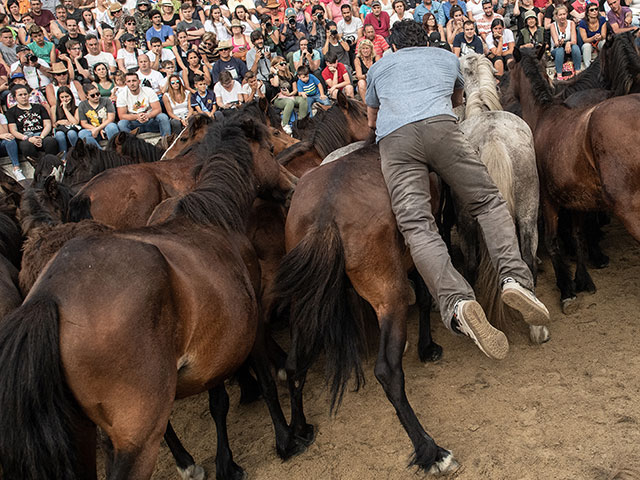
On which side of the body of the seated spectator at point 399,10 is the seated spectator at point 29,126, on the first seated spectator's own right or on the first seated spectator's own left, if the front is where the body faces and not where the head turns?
on the first seated spectator's own right

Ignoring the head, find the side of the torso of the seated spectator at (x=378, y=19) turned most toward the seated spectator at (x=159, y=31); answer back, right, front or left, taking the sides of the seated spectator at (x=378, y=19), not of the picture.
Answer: right

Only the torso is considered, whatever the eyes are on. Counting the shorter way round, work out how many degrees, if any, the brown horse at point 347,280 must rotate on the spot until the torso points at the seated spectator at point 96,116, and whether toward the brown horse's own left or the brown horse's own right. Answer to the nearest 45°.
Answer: approximately 90° to the brown horse's own left

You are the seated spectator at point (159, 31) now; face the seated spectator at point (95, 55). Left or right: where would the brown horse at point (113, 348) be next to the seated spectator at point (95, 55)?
left

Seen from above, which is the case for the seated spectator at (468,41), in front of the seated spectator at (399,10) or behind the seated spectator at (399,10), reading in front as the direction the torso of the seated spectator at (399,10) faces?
in front

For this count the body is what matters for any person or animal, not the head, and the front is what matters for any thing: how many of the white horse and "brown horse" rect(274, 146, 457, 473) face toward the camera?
0

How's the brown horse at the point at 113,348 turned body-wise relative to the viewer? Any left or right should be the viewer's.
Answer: facing away from the viewer and to the right of the viewer

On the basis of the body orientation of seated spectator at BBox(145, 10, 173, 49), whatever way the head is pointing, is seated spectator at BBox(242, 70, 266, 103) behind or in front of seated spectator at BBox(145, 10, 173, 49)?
in front

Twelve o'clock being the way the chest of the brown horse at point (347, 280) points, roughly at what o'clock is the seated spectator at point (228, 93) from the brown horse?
The seated spectator is roughly at 10 o'clock from the brown horse.

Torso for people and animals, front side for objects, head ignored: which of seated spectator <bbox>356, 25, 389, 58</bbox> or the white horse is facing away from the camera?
the white horse

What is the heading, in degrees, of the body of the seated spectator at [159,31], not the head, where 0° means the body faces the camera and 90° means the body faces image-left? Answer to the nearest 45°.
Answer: approximately 0°

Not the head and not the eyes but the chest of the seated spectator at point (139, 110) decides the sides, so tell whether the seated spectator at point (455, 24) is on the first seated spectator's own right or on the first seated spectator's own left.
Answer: on the first seated spectator's own left

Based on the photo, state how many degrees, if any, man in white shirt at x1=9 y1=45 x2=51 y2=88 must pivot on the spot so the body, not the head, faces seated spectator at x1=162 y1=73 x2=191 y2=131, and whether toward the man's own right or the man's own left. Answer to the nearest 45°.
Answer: approximately 45° to the man's own left
